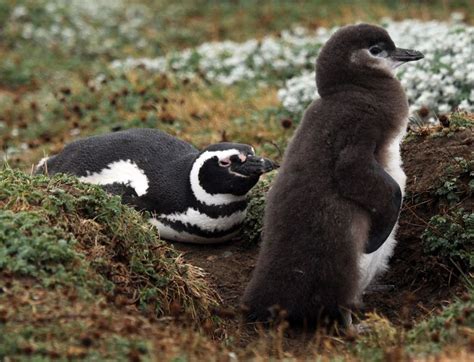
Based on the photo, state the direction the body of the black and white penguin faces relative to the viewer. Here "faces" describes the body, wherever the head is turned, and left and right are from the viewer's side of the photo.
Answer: facing the viewer and to the right of the viewer

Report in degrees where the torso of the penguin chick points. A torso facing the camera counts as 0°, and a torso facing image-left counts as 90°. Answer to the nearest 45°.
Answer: approximately 270°

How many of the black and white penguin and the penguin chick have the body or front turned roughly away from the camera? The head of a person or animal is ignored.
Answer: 0

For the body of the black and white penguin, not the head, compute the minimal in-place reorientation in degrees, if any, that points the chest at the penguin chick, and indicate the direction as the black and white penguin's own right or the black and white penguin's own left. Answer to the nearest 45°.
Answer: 0° — it already faces it

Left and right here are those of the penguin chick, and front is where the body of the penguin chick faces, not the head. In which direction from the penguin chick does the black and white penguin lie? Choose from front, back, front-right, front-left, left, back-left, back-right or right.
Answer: back-left
